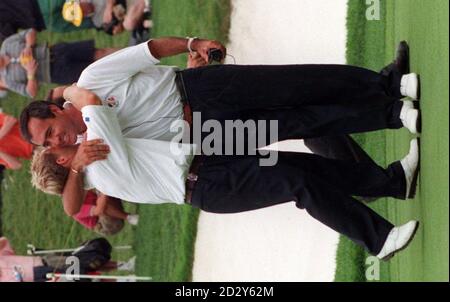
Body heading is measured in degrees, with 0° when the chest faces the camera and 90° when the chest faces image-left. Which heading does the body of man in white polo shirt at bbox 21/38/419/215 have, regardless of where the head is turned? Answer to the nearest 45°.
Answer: approximately 0°

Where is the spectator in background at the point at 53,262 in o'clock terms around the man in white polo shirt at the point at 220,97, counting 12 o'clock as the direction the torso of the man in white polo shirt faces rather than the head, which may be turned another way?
The spectator in background is roughly at 5 o'clock from the man in white polo shirt.

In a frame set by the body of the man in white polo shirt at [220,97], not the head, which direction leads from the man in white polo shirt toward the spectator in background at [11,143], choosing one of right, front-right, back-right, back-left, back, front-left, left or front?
back-right
